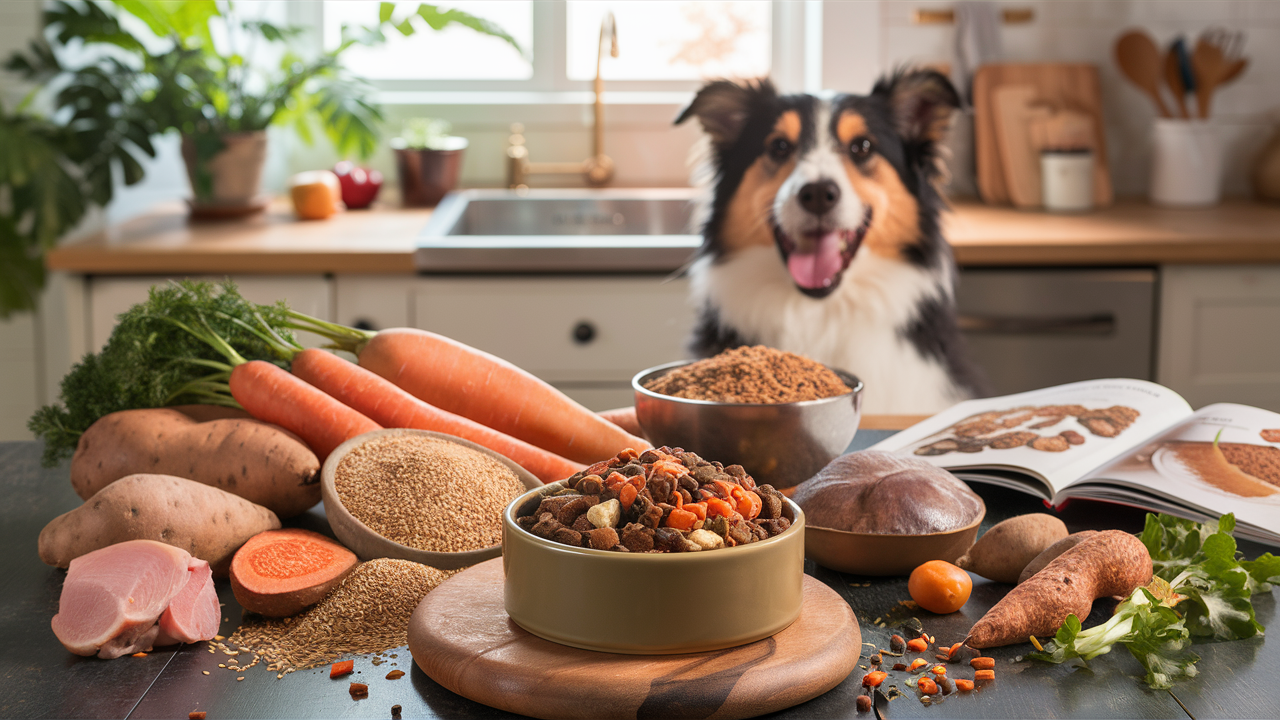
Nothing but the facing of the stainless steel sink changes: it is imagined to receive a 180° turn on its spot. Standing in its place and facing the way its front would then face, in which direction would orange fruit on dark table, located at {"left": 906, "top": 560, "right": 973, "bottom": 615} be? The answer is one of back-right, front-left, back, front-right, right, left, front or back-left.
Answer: back

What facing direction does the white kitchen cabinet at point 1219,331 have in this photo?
toward the camera

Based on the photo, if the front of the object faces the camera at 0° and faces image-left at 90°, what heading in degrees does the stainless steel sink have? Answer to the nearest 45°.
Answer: approximately 0°

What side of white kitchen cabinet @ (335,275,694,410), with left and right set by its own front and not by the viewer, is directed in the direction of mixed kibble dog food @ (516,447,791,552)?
front

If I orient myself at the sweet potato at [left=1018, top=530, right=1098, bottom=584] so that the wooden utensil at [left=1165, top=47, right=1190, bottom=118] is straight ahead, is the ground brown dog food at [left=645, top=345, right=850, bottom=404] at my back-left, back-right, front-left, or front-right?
front-left

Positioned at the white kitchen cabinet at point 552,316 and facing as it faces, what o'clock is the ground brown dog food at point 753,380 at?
The ground brown dog food is roughly at 12 o'clock from the white kitchen cabinet.

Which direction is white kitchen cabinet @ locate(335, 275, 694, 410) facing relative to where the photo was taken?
toward the camera

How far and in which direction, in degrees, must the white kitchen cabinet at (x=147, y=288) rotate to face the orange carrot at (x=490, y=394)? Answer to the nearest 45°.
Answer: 0° — it already faces it

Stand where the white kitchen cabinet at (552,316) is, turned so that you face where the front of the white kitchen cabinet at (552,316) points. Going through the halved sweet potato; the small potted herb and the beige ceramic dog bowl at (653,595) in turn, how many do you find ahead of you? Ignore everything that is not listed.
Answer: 2

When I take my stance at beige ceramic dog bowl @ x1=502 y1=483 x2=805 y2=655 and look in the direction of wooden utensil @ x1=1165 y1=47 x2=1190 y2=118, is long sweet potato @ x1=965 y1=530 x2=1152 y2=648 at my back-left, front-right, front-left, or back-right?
front-right

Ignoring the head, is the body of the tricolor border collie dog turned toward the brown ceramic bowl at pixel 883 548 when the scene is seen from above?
yes

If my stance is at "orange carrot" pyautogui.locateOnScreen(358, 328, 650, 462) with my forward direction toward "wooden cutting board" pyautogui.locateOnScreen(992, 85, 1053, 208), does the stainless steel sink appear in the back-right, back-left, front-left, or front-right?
front-left

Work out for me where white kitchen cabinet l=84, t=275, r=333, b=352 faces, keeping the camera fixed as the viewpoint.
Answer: facing the viewer

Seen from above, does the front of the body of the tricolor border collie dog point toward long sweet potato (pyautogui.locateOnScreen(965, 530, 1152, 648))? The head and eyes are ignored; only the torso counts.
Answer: yes
